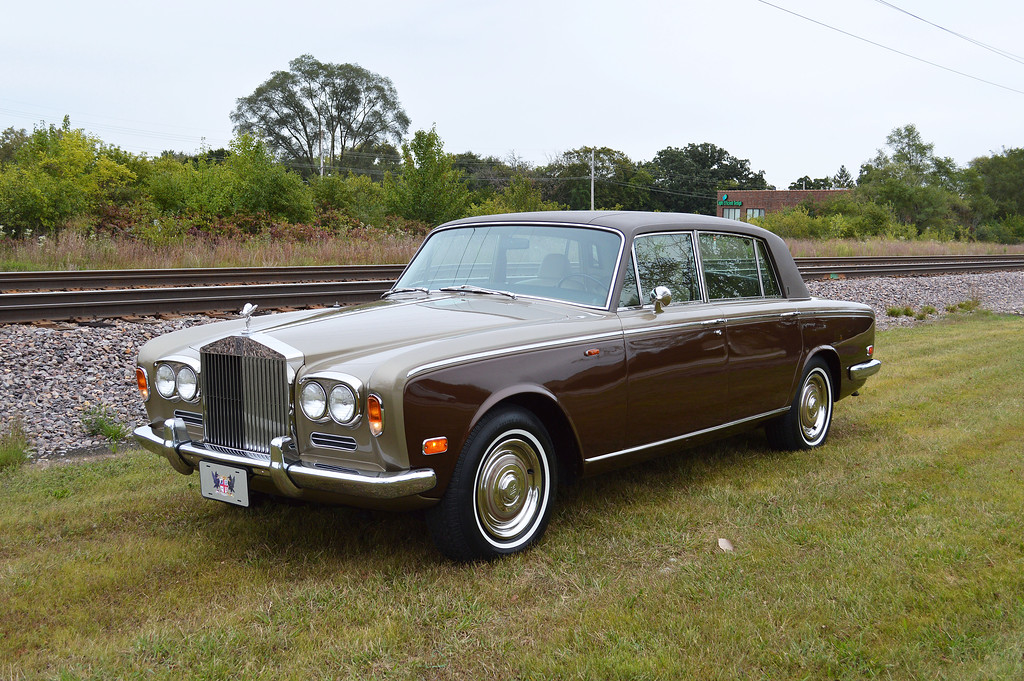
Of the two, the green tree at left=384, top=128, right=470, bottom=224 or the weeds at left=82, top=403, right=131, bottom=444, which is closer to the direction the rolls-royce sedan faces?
the weeds

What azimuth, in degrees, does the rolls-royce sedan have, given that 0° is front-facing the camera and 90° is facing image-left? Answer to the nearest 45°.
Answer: approximately 45°

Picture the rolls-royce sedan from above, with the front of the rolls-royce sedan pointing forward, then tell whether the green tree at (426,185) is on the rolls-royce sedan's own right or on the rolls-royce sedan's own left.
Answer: on the rolls-royce sedan's own right

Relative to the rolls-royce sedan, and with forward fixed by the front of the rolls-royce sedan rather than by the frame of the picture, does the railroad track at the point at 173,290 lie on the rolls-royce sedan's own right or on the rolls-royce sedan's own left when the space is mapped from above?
on the rolls-royce sedan's own right

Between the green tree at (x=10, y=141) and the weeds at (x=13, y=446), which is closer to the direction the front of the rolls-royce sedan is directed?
the weeds

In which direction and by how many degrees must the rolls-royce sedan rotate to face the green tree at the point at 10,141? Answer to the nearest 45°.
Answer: approximately 90° to its right

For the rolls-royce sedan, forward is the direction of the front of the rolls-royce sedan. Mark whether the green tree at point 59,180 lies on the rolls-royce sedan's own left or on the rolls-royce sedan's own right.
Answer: on the rolls-royce sedan's own right

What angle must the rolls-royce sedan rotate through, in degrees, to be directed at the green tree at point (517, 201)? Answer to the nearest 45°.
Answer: approximately 135° to its right

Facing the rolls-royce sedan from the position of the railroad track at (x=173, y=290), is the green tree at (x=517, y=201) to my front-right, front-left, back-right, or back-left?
back-left

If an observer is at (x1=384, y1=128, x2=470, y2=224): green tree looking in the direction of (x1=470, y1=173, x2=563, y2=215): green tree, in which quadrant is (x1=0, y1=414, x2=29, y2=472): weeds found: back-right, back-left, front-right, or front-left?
back-right

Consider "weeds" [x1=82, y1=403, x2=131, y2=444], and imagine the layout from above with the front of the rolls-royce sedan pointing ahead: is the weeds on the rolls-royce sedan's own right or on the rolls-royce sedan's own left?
on the rolls-royce sedan's own right

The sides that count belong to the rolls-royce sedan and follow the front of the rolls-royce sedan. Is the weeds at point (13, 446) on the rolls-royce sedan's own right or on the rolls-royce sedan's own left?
on the rolls-royce sedan's own right

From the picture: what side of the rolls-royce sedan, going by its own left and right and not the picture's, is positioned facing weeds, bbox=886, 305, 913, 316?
back
